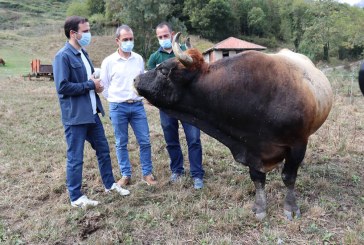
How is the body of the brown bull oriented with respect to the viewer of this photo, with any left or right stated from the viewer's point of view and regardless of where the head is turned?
facing the viewer and to the left of the viewer

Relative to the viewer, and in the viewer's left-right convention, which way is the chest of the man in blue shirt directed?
facing the viewer and to the right of the viewer

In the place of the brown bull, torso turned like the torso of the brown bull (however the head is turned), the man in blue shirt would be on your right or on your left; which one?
on your right

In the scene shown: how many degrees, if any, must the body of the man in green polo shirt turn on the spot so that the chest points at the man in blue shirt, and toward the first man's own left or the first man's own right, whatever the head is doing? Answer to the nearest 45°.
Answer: approximately 45° to the first man's own right

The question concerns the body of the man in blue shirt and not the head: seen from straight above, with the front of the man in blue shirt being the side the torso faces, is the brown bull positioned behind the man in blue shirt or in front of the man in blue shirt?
in front

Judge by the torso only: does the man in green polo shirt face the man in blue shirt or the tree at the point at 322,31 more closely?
the man in blue shirt

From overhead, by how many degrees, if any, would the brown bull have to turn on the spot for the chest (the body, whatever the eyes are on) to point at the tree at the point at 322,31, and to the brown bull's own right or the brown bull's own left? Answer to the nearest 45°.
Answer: approximately 135° to the brown bull's own right

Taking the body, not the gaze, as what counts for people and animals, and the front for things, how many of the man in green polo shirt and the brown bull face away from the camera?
0

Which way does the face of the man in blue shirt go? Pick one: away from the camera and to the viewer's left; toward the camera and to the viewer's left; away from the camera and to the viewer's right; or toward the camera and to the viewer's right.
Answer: toward the camera and to the viewer's right

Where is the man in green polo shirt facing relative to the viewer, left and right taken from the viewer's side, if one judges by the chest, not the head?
facing the viewer

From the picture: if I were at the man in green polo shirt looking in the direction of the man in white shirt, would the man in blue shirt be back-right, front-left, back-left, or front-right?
front-left

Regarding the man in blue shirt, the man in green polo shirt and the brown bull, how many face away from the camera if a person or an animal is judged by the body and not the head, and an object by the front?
0
